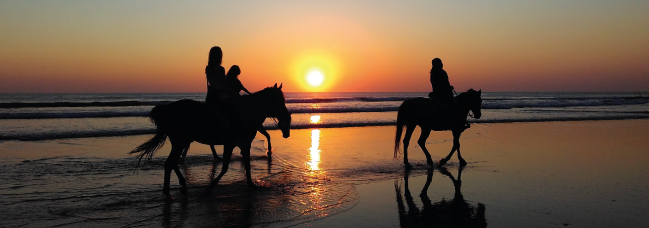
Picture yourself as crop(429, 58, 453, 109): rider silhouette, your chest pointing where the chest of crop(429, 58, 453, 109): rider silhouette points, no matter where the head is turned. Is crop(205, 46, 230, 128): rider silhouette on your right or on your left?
on your right

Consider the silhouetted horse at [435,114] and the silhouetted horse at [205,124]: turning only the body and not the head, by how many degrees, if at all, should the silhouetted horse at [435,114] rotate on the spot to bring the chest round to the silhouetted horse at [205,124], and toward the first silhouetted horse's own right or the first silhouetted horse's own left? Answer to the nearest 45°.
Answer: approximately 135° to the first silhouetted horse's own right

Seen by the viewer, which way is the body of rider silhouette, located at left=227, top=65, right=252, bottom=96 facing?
to the viewer's right

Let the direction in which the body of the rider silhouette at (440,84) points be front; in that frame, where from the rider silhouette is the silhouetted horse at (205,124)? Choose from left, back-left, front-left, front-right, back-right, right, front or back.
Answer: back-right

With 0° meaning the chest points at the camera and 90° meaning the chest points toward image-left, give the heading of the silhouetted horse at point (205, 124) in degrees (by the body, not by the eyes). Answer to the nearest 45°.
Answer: approximately 270°

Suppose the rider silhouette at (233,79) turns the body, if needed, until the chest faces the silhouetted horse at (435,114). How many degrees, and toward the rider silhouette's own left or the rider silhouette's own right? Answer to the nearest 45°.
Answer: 0° — they already face it

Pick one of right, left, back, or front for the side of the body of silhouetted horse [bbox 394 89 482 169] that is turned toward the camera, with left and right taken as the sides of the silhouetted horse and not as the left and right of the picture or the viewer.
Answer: right

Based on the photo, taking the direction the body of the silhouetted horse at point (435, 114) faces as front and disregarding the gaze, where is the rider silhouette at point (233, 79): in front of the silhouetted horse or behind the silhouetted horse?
behind

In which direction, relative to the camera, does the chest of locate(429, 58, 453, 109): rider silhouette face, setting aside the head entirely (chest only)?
to the viewer's right

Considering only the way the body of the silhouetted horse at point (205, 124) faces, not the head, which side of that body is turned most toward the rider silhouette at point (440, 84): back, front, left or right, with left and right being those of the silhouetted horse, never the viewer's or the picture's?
front

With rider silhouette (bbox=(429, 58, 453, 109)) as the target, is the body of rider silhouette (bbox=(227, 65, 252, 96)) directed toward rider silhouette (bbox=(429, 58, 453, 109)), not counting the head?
yes
